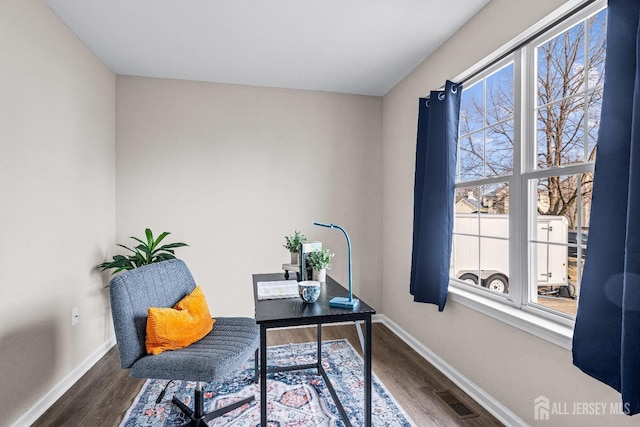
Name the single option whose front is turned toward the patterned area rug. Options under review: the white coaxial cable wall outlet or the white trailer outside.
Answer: the white coaxial cable wall outlet

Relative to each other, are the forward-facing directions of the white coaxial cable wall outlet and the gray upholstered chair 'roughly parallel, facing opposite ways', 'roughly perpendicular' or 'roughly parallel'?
roughly parallel

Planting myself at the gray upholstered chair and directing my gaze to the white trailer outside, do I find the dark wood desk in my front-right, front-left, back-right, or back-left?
front-right

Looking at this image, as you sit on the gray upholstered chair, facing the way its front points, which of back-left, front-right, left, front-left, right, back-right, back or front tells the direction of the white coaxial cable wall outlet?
back

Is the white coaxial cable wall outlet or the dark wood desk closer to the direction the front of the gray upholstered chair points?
the dark wood desk

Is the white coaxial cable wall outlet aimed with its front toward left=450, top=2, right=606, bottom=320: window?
yes

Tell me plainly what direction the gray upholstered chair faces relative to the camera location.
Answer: facing the viewer and to the right of the viewer

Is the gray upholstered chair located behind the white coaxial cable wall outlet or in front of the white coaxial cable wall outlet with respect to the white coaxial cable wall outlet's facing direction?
in front

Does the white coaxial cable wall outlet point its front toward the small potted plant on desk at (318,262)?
yes

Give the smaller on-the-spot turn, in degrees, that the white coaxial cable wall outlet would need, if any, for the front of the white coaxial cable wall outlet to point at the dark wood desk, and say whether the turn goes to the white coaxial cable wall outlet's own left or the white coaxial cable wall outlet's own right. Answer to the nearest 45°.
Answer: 0° — it already faces it

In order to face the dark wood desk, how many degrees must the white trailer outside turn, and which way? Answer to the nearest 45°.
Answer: approximately 135° to its right

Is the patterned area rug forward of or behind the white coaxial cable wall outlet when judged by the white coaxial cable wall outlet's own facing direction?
forward

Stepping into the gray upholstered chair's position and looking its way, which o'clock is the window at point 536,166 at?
The window is roughly at 11 o'clock from the gray upholstered chair.

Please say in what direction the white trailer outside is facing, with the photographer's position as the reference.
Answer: facing to the right of the viewer
